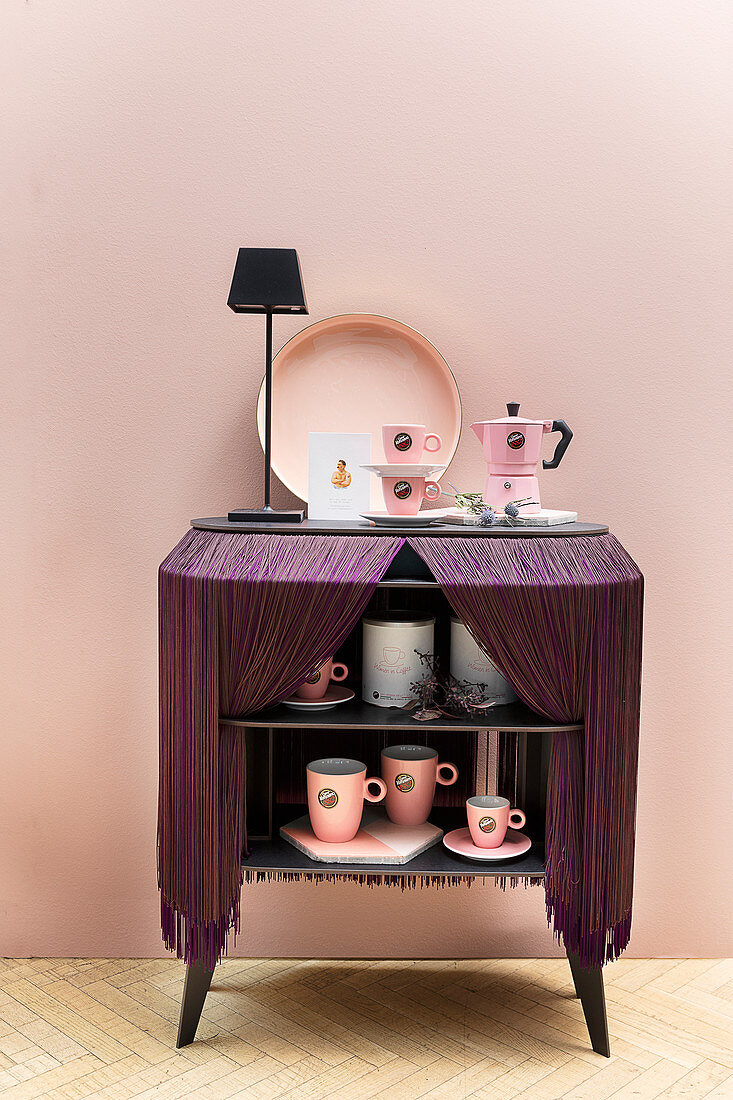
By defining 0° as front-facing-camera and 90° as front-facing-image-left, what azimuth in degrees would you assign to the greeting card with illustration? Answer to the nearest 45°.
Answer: approximately 0°
